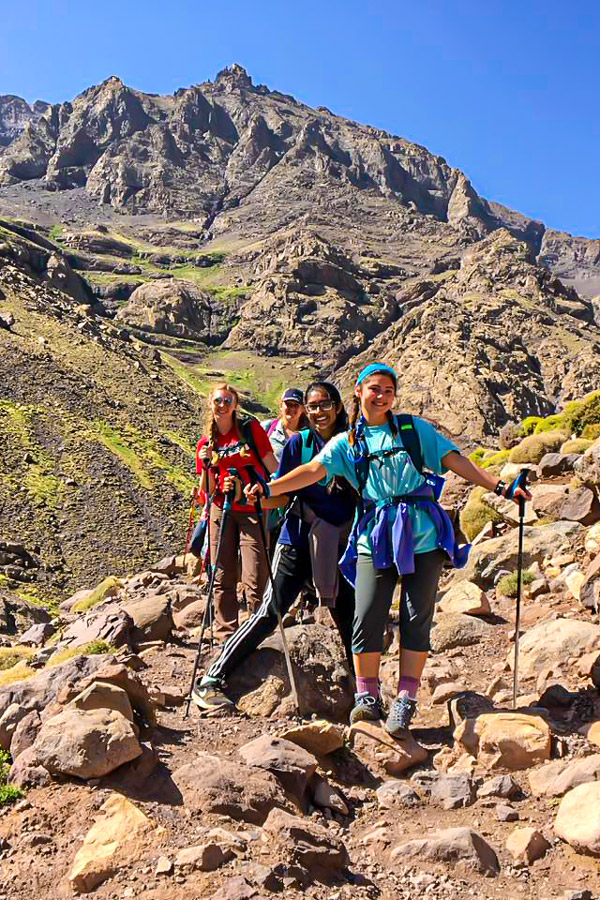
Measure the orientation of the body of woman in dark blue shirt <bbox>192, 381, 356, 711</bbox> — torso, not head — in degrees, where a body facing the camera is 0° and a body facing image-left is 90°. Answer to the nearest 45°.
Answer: approximately 0°

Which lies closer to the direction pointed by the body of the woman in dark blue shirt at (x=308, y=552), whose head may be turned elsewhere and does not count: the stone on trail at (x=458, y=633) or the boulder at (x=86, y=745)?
the boulder

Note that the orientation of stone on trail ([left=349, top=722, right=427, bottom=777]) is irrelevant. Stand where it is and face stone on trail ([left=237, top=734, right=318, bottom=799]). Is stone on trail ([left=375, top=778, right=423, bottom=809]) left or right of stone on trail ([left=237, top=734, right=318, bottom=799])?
left
